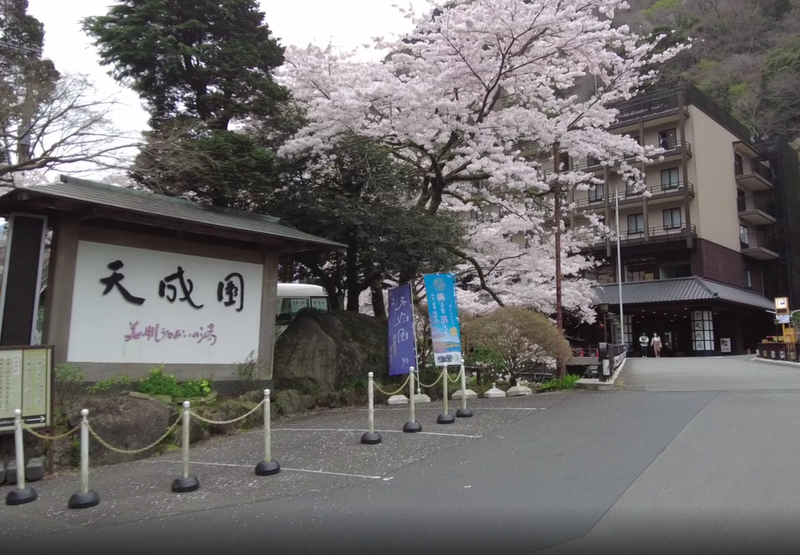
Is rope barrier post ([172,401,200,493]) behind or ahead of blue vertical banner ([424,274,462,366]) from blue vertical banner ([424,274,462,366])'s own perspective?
ahead

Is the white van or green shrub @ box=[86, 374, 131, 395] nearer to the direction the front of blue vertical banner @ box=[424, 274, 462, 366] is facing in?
the green shrub

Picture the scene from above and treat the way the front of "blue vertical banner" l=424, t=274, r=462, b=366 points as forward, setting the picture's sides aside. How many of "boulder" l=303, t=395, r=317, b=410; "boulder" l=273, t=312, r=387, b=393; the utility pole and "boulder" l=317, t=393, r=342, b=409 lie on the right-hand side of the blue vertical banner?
3

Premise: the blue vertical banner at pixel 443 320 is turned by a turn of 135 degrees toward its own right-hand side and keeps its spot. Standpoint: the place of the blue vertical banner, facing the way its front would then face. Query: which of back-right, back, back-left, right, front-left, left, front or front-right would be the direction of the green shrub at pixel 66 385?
left

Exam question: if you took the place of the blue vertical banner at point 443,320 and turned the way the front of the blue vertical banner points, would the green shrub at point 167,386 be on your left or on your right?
on your right

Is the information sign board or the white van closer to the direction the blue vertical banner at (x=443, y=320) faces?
the information sign board

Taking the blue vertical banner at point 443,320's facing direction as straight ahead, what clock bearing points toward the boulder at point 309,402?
The boulder is roughly at 3 o'clock from the blue vertical banner.

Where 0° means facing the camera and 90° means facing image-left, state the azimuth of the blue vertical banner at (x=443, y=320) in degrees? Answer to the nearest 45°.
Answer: approximately 0°

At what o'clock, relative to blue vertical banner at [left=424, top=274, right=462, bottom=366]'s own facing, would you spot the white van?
The white van is roughly at 5 o'clock from the blue vertical banner.

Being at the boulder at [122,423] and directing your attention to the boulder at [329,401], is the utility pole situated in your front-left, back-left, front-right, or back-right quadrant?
front-right

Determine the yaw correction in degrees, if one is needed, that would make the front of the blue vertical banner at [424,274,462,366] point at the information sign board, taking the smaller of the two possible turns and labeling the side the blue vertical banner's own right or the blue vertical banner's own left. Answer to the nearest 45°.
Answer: approximately 45° to the blue vertical banner's own right

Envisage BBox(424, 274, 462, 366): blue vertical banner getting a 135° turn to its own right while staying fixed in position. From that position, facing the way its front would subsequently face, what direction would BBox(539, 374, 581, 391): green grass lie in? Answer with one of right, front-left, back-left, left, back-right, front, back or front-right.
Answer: right

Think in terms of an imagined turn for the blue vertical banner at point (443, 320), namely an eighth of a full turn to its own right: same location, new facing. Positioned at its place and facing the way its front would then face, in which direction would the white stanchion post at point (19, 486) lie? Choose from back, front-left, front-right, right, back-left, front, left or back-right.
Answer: front

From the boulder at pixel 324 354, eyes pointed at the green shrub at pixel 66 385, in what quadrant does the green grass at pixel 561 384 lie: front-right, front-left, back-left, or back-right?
back-left

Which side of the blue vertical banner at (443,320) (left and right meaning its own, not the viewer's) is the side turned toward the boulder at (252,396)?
right

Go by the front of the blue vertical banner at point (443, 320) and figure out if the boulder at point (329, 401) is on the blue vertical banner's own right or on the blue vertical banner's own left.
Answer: on the blue vertical banner's own right

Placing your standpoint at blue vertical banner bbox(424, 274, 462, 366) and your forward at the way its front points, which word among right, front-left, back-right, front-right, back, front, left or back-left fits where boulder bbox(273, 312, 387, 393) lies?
right

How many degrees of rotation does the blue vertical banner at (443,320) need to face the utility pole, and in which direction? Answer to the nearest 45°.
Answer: approximately 135° to its left
